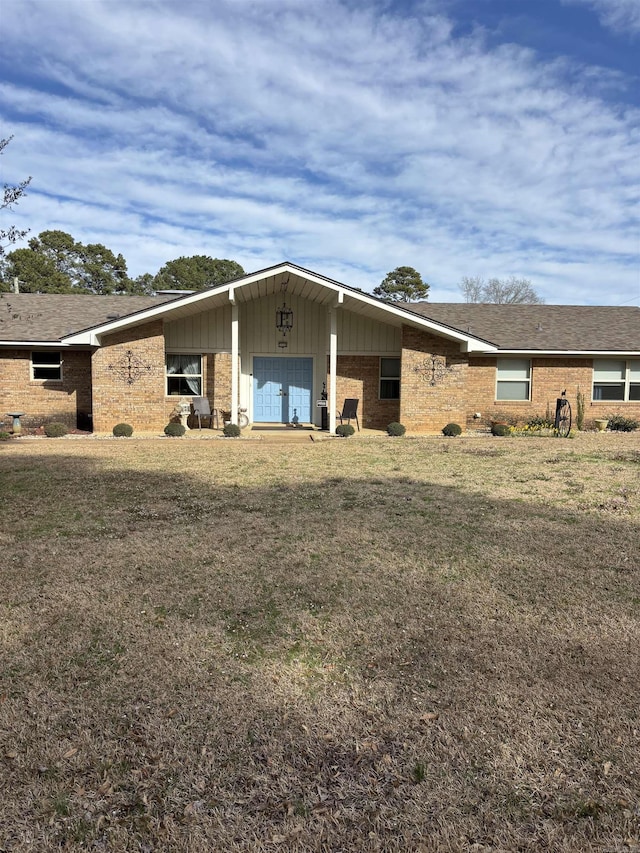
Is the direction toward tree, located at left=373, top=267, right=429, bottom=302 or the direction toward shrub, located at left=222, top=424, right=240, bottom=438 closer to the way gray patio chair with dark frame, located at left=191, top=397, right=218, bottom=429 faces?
the shrub

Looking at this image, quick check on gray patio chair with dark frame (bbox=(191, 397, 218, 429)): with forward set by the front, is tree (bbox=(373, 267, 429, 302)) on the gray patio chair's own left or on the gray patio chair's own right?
on the gray patio chair's own left

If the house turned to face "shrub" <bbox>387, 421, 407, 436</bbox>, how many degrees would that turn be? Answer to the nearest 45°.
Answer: approximately 45° to its left

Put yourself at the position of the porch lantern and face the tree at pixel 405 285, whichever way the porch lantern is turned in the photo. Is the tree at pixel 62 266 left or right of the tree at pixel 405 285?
left

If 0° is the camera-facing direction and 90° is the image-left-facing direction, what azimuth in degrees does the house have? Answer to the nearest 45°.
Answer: approximately 0°

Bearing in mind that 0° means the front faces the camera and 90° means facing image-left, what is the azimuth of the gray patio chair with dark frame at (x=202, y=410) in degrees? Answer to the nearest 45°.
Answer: approximately 315°

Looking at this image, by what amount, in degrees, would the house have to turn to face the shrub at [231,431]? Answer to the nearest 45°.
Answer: approximately 45° to its right

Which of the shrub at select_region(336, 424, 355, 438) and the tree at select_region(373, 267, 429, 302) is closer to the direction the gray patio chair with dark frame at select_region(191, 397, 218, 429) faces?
the shrub

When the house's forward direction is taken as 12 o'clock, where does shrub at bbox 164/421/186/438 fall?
The shrub is roughly at 2 o'clock from the house.
